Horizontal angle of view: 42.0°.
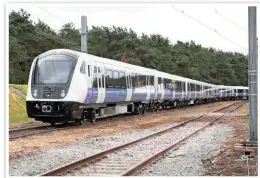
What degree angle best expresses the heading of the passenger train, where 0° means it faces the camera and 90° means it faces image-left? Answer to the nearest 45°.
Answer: approximately 45°

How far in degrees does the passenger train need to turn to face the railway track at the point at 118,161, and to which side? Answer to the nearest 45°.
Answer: approximately 45° to its left

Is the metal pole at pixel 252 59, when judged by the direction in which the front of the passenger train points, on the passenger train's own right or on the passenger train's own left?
on the passenger train's own left
